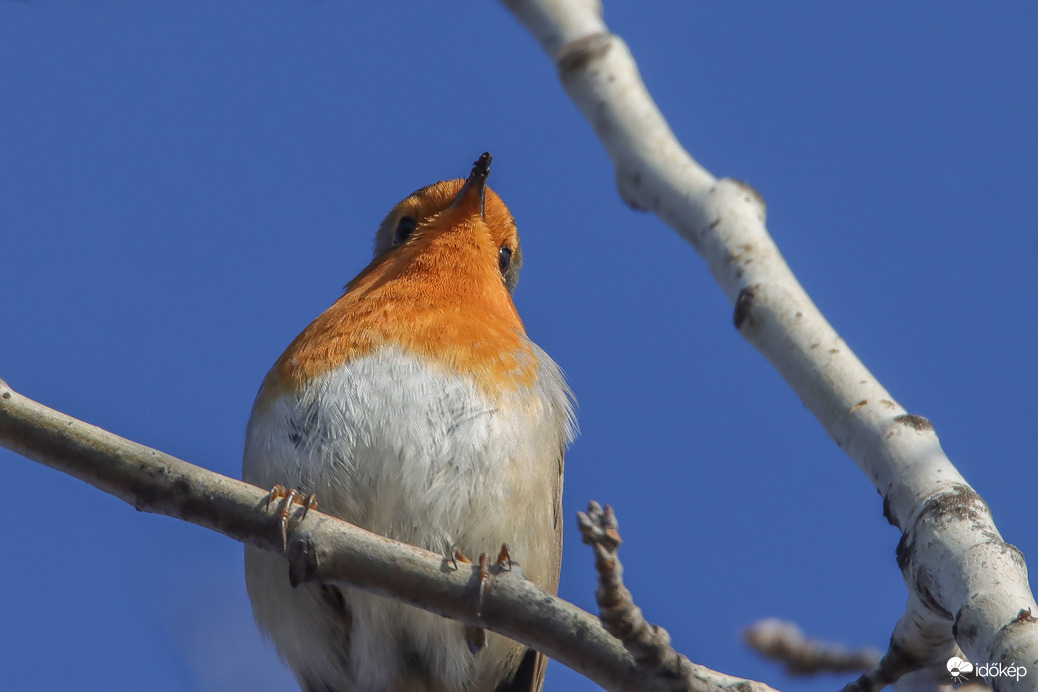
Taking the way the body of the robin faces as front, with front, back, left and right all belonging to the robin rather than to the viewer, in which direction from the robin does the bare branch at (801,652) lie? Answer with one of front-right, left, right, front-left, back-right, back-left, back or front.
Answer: left

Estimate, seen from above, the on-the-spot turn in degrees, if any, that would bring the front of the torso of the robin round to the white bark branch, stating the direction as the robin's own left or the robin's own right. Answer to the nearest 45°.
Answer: approximately 45° to the robin's own left

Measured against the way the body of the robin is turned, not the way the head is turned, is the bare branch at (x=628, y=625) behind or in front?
in front

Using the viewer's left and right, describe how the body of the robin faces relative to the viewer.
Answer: facing the viewer
